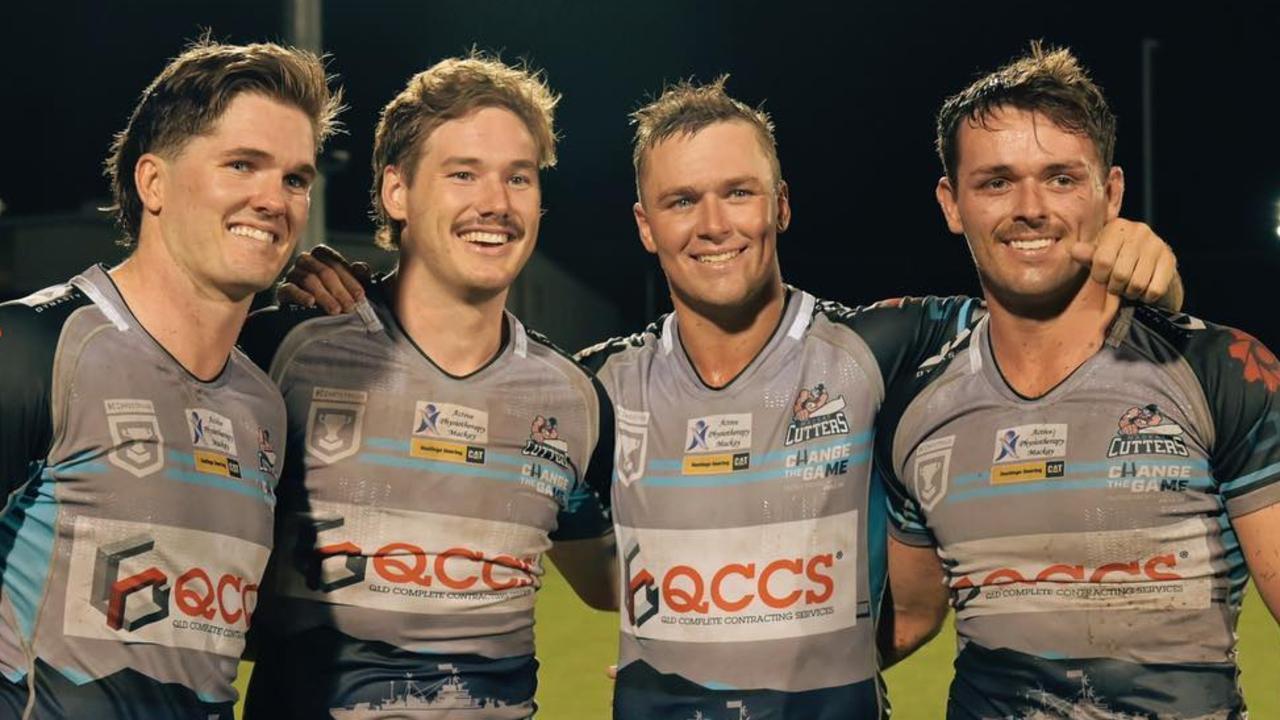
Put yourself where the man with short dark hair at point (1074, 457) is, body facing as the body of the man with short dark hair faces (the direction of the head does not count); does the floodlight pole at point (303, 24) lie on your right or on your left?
on your right

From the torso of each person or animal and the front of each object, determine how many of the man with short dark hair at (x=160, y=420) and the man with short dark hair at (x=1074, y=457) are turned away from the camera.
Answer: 0

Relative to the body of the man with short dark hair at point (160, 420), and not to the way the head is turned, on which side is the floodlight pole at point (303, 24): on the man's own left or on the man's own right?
on the man's own left

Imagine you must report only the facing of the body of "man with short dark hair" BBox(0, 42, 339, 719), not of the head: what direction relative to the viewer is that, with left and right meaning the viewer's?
facing the viewer and to the right of the viewer

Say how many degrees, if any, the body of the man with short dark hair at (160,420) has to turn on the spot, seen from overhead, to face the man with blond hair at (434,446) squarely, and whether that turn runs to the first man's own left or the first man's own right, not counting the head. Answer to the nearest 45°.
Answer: approximately 90° to the first man's own left

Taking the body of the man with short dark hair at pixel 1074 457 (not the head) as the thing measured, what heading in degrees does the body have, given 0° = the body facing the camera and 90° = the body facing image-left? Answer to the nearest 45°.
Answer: approximately 0°

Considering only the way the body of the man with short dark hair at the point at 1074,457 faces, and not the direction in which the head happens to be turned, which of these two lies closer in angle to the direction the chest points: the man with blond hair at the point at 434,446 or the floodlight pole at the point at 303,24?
the man with blond hair

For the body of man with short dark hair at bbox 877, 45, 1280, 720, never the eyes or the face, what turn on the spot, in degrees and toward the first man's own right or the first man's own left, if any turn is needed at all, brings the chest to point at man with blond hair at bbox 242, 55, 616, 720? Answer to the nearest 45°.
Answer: approximately 90° to the first man's own right

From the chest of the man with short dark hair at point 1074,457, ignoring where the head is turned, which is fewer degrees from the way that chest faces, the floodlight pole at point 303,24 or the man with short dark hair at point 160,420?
the man with short dark hair

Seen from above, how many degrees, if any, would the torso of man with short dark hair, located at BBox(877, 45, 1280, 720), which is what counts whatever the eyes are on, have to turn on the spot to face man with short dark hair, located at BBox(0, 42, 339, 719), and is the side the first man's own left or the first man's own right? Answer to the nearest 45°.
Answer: approximately 45° to the first man's own right
